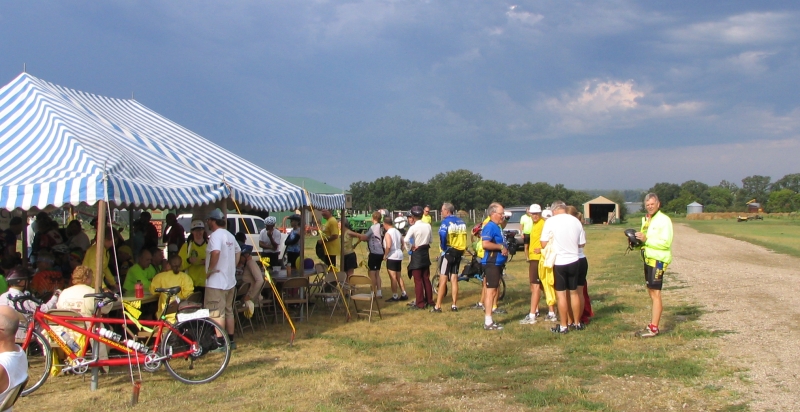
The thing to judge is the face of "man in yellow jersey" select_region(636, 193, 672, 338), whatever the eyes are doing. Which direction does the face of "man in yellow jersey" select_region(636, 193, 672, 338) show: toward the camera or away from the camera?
toward the camera

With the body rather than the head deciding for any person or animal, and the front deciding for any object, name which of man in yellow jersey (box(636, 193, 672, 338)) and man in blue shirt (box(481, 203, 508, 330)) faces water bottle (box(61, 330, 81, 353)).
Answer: the man in yellow jersey

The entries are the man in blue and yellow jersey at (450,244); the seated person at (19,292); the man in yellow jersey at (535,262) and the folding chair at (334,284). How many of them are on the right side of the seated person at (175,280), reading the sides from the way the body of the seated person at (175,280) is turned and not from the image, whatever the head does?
1

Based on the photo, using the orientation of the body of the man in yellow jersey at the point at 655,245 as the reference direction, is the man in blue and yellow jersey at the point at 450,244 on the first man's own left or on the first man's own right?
on the first man's own right

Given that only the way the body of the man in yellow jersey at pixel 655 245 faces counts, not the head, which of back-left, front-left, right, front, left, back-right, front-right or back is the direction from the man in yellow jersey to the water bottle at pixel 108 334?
front

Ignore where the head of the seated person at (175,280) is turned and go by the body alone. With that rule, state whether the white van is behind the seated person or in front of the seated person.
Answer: behind

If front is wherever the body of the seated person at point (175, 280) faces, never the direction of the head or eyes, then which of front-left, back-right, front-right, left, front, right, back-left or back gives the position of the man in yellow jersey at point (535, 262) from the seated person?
left

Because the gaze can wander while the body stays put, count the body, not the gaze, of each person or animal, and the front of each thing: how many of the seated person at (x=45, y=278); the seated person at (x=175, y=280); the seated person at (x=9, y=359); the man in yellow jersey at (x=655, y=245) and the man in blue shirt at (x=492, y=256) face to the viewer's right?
1

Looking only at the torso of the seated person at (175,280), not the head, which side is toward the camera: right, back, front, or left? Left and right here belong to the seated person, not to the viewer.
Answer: front
